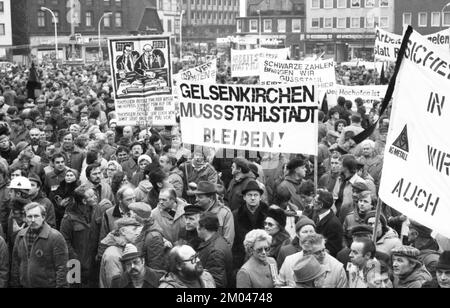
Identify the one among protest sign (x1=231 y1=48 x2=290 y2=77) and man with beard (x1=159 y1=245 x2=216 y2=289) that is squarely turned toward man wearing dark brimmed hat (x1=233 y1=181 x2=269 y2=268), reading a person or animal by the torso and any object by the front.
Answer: the protest sign

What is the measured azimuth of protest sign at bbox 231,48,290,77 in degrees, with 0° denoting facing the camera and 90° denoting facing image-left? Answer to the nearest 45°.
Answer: approximately 0°

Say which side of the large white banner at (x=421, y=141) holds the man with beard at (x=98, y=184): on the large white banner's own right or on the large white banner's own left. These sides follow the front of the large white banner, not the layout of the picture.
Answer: on the large white banner's own right
